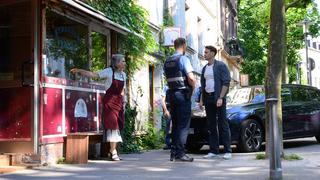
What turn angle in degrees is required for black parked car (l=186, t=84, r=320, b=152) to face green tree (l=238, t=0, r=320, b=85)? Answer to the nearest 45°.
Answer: approximately 135° to its right

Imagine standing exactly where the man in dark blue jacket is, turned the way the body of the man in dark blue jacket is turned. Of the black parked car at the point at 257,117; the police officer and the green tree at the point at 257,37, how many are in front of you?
1

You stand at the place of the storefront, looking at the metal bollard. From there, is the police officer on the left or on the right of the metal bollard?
left

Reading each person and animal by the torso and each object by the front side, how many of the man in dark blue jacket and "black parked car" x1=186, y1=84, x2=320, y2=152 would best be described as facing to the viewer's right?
0

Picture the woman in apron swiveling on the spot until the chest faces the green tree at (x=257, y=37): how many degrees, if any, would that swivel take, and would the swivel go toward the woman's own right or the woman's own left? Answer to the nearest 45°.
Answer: approximately 135° to the woman's own left

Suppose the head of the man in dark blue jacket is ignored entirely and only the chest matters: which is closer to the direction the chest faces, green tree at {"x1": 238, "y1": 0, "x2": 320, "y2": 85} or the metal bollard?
the metal bollard

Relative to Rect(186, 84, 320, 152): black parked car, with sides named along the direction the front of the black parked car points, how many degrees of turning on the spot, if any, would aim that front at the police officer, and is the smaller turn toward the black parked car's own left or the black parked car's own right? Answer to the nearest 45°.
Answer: approximately 45° to the black parked car's own left

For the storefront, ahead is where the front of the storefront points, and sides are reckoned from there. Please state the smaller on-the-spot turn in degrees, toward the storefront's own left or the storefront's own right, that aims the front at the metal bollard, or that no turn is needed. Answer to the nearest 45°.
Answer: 0° — it already faces it

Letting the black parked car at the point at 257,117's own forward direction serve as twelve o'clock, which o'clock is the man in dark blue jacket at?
The man in dark blue jacket is roughly at 11 o'clock from the black parked car.

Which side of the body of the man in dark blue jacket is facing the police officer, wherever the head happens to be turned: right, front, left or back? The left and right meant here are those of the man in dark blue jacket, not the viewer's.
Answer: front

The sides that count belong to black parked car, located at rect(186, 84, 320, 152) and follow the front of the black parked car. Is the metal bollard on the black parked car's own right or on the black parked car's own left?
on the black parked car's own left
